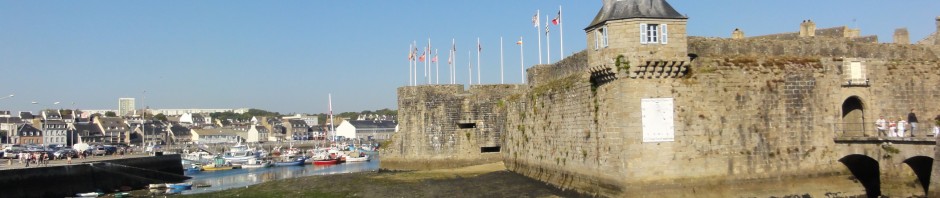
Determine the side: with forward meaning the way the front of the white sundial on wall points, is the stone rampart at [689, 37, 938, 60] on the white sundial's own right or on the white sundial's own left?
on the white sundial's own left

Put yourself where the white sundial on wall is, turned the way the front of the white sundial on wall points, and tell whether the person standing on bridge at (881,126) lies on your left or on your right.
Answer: on your left

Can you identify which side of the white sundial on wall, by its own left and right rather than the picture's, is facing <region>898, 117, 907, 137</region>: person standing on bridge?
left

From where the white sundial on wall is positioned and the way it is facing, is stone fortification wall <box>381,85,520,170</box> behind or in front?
behind

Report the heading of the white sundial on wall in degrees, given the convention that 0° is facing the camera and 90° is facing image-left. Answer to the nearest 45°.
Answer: approximately 0°

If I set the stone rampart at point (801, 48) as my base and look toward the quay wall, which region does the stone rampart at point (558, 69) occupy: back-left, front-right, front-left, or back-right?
front-right

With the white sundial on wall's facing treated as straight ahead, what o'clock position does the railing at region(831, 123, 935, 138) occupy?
The railing is roughly at 8 o'clock from the white sundial on wall.
